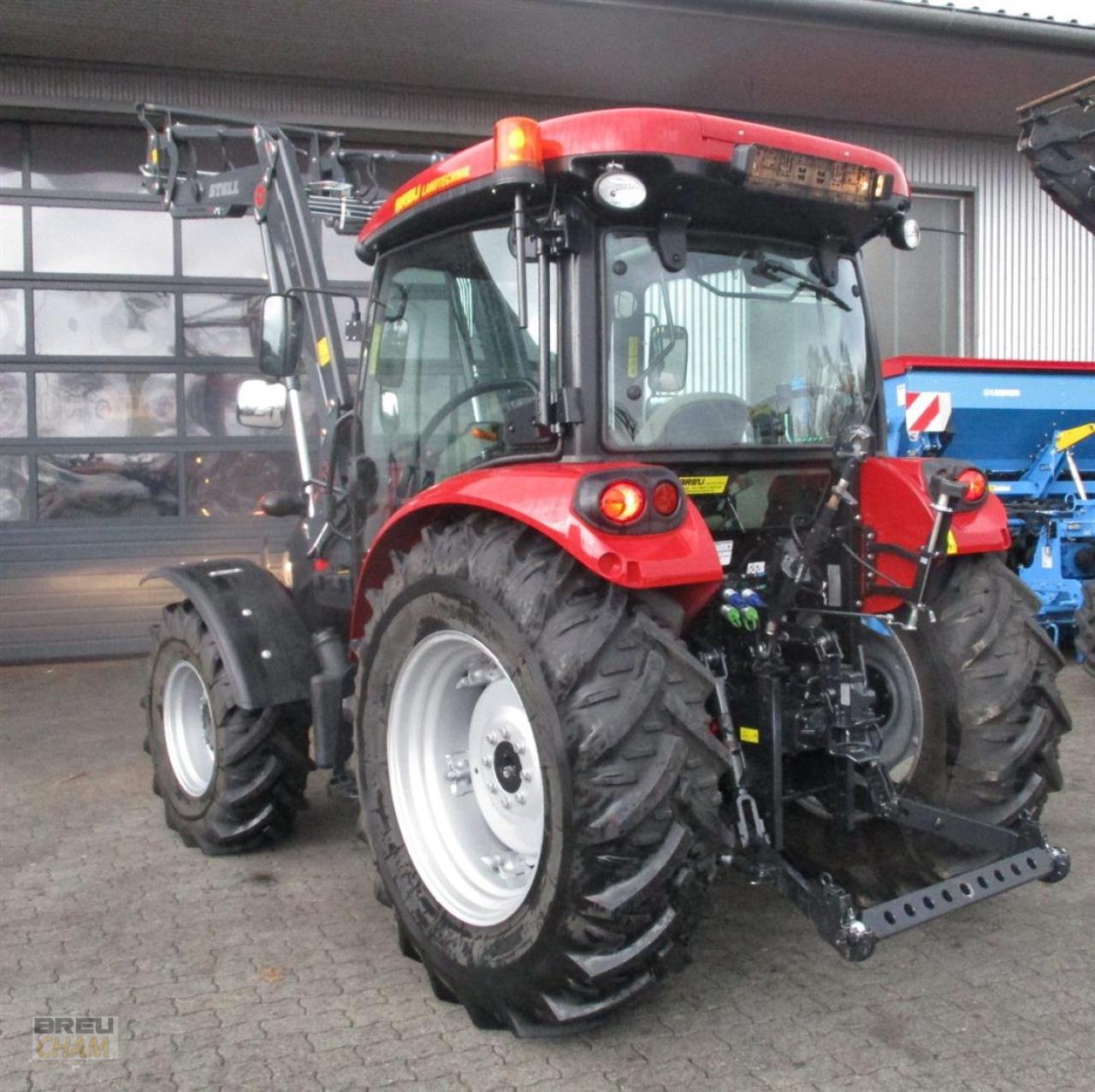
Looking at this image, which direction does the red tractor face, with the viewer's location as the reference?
facing away from the viewer and to the left of the viewer
